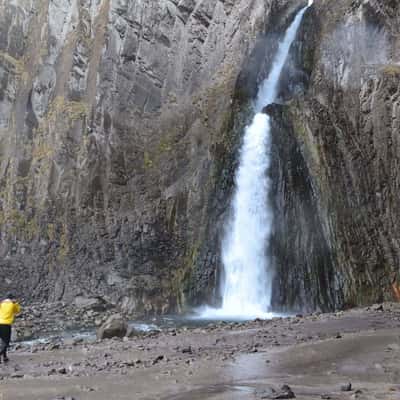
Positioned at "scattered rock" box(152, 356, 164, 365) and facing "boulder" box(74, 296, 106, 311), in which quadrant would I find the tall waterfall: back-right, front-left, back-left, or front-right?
front-right

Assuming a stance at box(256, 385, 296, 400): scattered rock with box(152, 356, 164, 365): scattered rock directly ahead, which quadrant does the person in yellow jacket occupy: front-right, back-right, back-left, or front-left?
front-left

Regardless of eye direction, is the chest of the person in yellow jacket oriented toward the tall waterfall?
yes

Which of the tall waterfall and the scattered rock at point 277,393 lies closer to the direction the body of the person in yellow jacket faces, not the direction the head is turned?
the tall waterfall

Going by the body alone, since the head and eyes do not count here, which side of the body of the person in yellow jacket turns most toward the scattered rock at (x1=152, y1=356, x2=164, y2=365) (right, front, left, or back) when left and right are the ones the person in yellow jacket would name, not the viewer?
right

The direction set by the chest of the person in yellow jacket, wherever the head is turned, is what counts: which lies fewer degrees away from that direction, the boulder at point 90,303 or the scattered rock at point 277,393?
the boulder

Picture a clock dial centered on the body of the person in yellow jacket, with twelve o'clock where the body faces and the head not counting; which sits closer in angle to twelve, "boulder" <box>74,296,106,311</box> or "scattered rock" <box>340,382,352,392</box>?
the boulder

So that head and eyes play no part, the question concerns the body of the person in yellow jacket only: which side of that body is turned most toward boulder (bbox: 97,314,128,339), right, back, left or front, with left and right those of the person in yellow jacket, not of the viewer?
front

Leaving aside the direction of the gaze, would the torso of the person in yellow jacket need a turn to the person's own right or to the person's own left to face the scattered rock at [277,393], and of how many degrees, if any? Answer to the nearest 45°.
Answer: approximately 90° to the person's own right

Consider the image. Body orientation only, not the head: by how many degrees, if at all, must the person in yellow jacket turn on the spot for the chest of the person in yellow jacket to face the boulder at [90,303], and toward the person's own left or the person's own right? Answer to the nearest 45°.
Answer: approximately 45° to the person's own left

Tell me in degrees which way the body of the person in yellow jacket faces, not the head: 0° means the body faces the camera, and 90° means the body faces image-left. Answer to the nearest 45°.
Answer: approximately 225°

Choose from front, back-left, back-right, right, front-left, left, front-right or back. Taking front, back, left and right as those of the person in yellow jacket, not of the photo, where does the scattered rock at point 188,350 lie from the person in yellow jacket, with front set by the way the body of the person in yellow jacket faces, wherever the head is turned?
right
